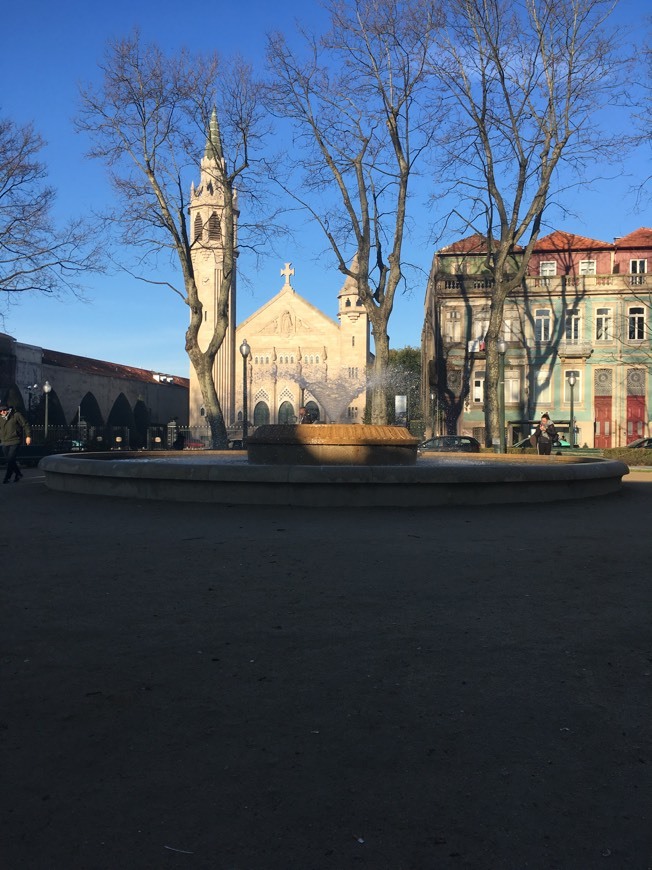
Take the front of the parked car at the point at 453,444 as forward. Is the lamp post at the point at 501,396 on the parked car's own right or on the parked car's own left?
on the parked car's own left

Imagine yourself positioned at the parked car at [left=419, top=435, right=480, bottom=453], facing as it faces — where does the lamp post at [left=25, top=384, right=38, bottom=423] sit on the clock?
The lamp post is roughly at 1 o'clock from the parked car.

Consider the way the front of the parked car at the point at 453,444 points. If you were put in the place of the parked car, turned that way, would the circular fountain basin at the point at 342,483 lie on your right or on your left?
on your left

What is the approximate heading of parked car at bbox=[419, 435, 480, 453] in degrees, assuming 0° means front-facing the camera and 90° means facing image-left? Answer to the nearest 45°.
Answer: approximately 90°

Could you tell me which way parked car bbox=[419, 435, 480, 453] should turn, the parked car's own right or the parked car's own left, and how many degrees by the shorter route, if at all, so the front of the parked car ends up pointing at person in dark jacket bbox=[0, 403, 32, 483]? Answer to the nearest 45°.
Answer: approximately 45° to the parked car's own left

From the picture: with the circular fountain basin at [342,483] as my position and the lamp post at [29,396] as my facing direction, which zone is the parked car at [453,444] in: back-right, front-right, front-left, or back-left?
front-right
